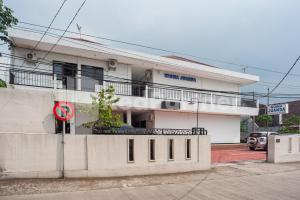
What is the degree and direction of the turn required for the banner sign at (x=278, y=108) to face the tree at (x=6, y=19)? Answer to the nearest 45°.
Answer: approximately 45° to its right

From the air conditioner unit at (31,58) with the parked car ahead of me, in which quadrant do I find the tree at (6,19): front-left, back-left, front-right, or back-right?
back-right

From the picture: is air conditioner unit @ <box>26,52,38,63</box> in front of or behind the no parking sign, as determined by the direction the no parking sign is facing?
behind

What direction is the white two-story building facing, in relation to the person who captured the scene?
facing the viewer and to the right of the viewer

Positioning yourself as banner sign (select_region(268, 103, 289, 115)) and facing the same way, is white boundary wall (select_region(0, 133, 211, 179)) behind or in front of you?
in front

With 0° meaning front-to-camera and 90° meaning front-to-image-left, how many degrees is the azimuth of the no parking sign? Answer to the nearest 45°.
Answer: approximately 0°

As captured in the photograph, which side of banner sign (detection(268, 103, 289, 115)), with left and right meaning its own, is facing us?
front

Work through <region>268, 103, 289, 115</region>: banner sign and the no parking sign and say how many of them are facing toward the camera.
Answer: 2
